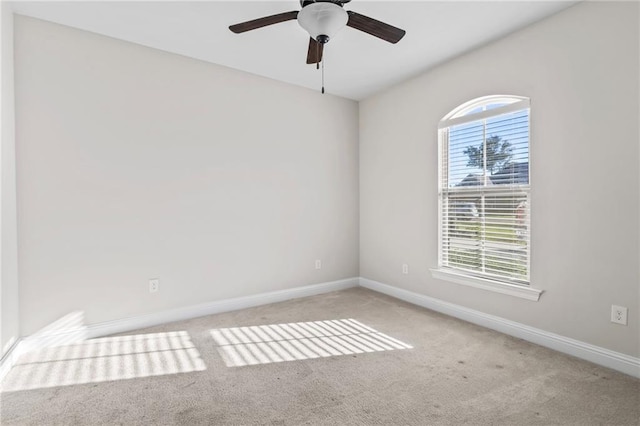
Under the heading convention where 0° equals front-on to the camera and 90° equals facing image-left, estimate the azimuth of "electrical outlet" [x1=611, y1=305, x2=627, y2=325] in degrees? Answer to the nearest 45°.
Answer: approximately 45°
